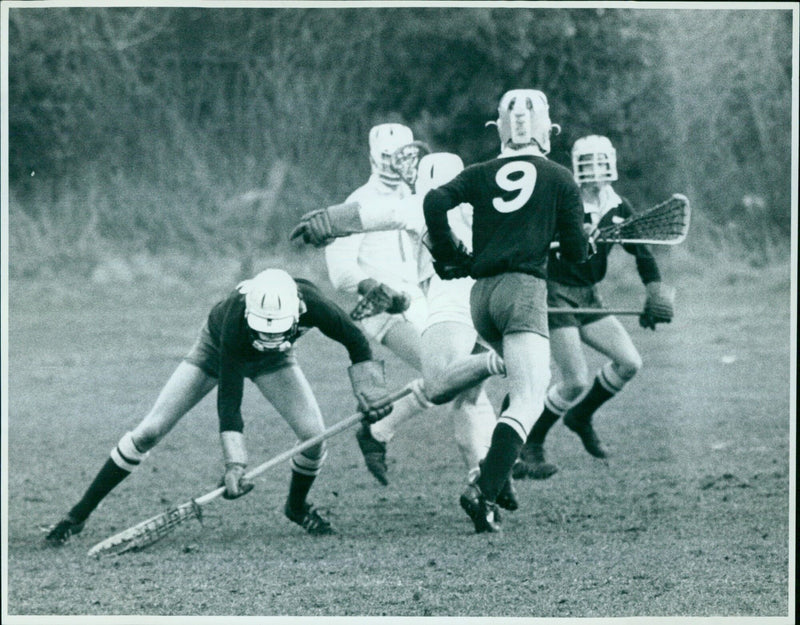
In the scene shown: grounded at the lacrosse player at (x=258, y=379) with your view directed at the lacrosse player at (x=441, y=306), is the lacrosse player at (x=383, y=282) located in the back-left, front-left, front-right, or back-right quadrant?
front-left

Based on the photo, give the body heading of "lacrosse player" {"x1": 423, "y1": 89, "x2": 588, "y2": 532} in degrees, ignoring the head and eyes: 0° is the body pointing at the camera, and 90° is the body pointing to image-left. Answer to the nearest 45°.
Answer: approximately 180°

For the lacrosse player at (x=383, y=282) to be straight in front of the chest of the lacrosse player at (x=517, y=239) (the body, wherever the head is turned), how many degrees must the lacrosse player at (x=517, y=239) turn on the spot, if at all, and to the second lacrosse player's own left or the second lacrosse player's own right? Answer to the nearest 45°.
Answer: approximately 45° to the second lacrosse player's own left

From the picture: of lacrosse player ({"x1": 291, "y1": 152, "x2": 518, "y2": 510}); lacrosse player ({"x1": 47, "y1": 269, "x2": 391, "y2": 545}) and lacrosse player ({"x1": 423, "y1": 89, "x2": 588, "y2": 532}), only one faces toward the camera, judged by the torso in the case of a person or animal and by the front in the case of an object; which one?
lacrosse player ({"x1": 47, "y1": 269, "x2": 391, "y2": 545})

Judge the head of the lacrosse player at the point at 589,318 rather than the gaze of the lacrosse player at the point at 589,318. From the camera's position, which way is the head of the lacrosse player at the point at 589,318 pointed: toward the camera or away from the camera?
toward the camera

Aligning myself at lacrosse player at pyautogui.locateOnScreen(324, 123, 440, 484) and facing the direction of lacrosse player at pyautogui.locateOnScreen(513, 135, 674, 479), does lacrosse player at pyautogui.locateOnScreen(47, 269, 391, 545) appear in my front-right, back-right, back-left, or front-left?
back-right

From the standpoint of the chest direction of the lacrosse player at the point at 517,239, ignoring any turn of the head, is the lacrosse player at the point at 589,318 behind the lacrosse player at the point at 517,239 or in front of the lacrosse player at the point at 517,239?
in front

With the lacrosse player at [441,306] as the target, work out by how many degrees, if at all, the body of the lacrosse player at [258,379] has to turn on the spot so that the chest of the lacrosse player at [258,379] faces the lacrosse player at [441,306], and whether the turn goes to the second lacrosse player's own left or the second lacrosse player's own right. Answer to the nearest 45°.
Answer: approximately 90° to the second lacrosse player's own left

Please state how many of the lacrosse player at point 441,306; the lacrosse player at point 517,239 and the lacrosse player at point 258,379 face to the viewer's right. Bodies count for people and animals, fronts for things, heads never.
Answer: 1

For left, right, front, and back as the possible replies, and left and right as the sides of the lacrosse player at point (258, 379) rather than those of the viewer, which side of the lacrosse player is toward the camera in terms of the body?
front

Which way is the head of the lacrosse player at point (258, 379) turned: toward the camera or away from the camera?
toward the camera

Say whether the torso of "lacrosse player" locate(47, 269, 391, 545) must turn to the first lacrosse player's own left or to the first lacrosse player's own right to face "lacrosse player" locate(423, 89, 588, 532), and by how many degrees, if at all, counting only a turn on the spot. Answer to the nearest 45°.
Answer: approximately 45° to the first lacrosse player's own left

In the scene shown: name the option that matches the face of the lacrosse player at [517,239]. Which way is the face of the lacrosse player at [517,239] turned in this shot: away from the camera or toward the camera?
away from the camera

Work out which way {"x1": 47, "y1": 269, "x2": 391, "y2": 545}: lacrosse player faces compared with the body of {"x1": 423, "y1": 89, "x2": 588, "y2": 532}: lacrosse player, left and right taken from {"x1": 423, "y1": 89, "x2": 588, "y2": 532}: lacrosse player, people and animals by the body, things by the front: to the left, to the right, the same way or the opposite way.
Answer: the opposite way
